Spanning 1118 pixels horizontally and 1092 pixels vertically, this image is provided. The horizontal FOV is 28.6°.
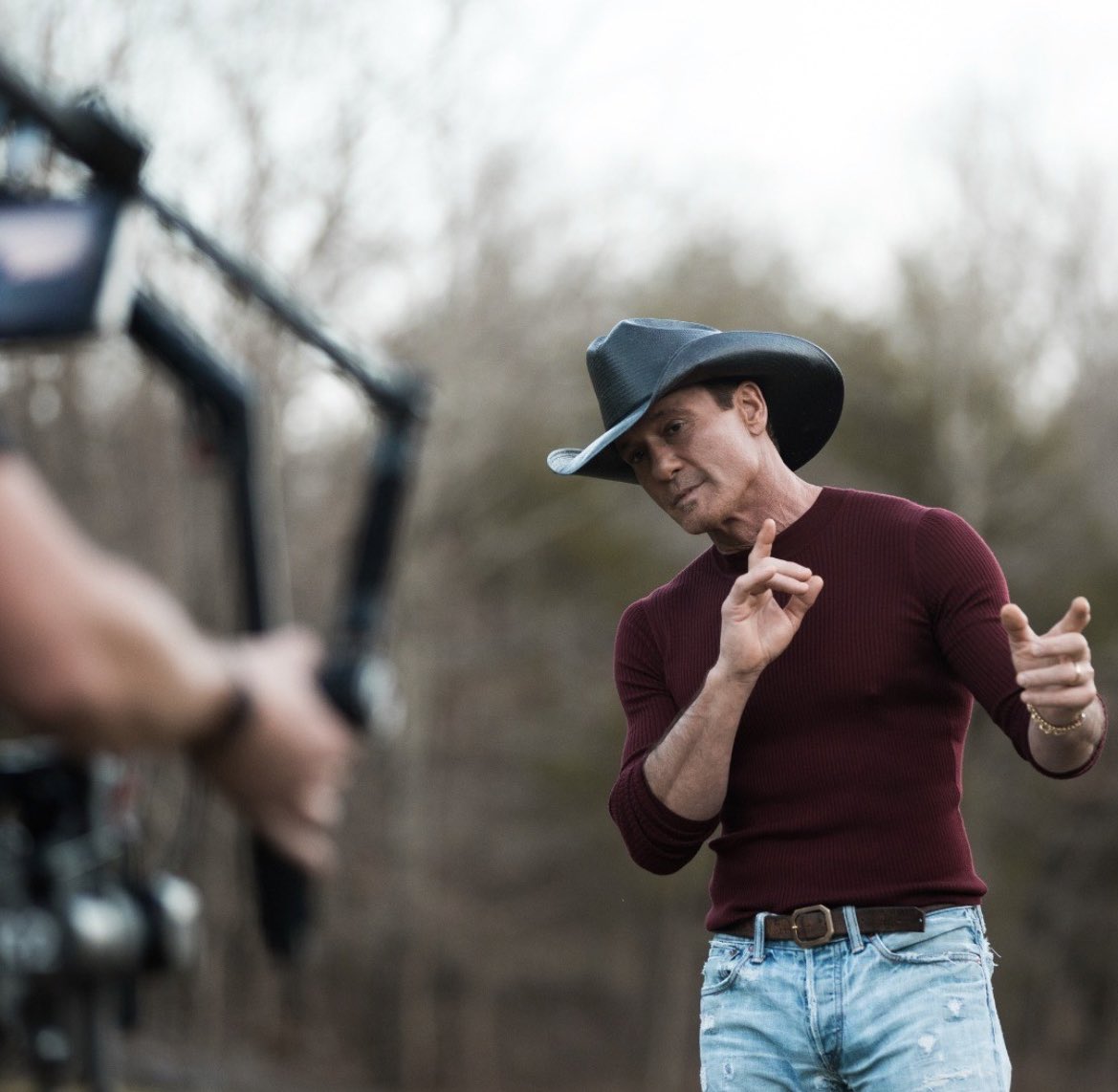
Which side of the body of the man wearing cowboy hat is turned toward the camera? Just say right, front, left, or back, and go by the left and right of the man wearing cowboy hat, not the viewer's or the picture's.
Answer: front

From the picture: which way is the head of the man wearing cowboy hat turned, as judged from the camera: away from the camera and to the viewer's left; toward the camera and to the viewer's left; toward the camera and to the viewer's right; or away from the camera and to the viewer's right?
toward the camera and to the viewer's left
